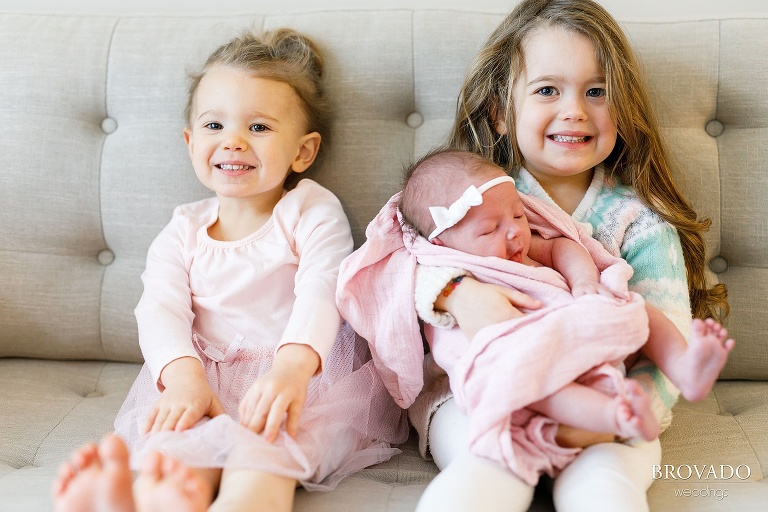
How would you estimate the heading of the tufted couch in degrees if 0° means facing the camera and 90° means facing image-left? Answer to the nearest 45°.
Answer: approximately 0°
